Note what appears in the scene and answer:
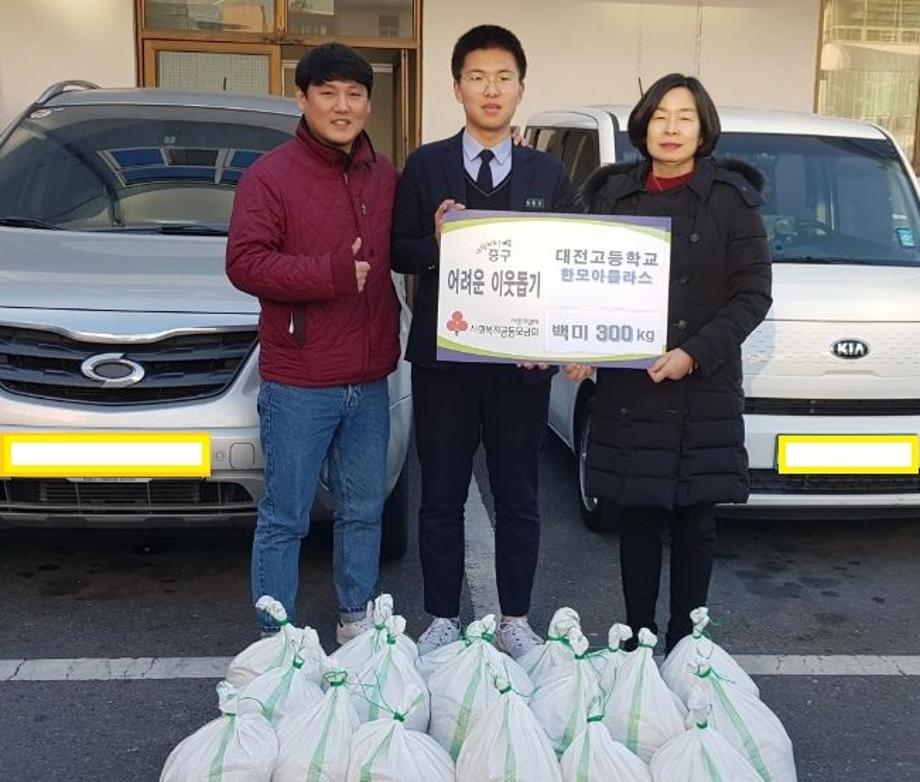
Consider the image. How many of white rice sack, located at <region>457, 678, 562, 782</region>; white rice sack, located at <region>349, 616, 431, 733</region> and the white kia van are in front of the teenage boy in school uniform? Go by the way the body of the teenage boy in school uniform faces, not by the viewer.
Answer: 2

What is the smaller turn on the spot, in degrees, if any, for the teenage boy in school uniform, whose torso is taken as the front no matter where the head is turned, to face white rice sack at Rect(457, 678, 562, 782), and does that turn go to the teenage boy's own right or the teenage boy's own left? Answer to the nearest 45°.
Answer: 0° — they already face it

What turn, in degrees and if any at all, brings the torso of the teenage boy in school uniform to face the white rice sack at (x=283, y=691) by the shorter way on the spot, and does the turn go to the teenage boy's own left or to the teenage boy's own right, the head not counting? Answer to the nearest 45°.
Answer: approximately 45° to the teenage boy's own right

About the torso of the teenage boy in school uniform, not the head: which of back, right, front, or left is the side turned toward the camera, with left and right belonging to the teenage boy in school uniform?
front

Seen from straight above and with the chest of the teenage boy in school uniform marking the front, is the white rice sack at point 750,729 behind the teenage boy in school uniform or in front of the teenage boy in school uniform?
in front
